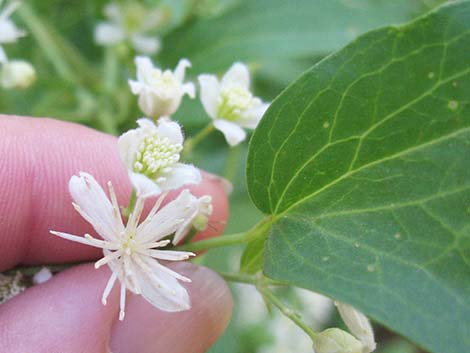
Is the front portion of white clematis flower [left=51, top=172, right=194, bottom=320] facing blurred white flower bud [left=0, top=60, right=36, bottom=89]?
no

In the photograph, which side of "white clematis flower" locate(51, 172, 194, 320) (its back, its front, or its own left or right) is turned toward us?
front

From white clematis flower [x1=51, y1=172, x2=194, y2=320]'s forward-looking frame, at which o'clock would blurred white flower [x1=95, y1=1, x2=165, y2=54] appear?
The blurred white flower is roughly at 6 o'clock from the white clematis flower.

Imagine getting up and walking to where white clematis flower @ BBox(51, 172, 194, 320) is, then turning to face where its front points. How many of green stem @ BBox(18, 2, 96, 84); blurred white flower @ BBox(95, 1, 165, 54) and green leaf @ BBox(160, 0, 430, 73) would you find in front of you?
0

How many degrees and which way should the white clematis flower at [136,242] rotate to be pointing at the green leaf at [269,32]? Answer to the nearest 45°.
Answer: approximately 135° to its left

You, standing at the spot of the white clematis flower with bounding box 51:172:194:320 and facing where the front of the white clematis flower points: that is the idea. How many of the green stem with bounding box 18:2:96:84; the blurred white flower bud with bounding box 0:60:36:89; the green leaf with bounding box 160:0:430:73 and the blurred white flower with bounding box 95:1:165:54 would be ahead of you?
0

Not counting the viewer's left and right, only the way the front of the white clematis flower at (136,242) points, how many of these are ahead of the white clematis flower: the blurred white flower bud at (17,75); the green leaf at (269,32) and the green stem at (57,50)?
0

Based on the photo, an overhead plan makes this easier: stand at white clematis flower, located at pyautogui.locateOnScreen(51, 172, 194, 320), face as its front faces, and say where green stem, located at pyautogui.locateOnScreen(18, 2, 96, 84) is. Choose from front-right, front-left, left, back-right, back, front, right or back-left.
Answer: back
